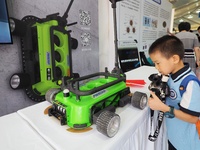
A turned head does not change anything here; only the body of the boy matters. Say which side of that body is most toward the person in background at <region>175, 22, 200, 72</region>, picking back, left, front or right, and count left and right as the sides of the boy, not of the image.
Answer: right

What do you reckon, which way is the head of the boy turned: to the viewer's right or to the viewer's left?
to the viewer's left

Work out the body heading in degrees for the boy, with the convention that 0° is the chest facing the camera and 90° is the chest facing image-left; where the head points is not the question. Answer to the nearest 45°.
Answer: approximately 90°

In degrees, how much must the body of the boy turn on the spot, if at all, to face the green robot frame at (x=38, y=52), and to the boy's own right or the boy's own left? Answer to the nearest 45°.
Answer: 0° — they already face it
